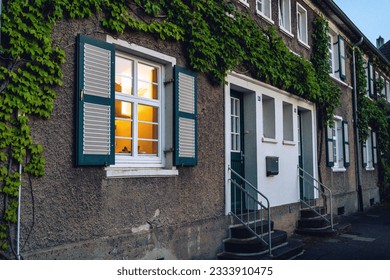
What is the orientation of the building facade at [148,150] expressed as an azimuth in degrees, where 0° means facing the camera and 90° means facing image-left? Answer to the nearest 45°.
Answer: approximately 315°
